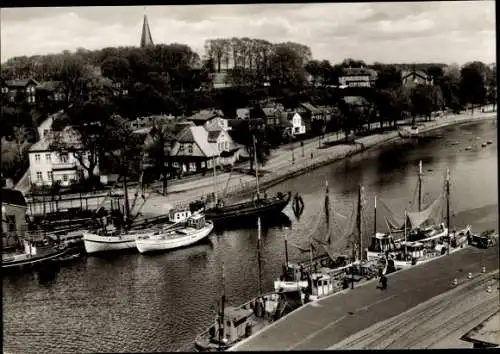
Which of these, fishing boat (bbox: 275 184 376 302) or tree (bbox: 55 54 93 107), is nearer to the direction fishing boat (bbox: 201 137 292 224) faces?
the fishing boat (bbox: 275 184 376 302)

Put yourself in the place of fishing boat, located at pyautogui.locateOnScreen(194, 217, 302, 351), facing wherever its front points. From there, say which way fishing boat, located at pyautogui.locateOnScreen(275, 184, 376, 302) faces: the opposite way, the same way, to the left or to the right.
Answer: the same way

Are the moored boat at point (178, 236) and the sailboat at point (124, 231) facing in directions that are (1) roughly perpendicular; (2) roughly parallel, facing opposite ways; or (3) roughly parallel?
roughly parallel

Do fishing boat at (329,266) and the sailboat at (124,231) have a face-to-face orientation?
no

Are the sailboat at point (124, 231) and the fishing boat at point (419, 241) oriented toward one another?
no

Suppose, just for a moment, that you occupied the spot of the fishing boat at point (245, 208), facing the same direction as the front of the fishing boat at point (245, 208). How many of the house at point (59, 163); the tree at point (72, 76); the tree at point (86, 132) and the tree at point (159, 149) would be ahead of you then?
0
